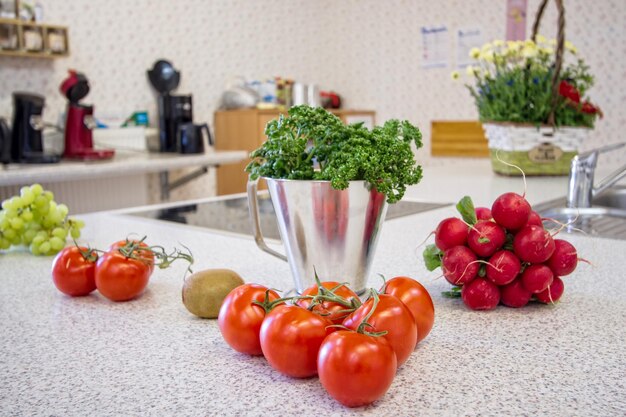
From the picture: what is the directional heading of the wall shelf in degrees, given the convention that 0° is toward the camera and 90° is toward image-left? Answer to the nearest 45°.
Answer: approximately 315°

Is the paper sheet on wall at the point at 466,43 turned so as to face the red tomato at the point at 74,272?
yes

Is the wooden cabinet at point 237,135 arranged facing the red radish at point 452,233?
yes

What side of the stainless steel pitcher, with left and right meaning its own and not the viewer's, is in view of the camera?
right
